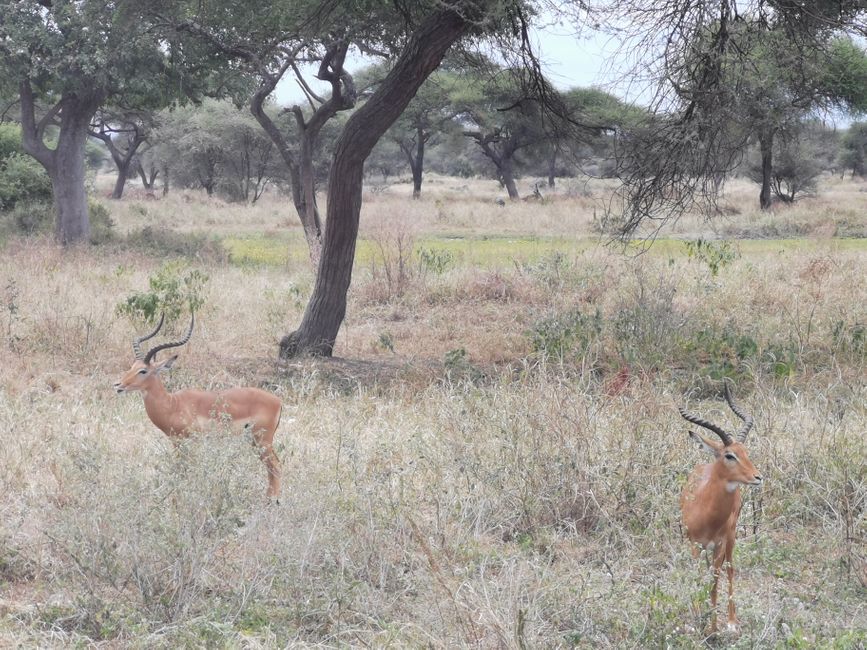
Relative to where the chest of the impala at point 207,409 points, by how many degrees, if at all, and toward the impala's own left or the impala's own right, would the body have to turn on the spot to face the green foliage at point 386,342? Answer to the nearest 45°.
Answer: approximately 90° to the impala's own right

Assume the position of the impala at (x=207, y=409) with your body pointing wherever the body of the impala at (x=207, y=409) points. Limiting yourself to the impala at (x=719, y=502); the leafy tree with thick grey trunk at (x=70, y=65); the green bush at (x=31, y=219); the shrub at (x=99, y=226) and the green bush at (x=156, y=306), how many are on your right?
4

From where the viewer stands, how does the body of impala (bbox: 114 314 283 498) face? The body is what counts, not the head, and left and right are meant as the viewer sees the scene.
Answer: facing to the left of the viewer

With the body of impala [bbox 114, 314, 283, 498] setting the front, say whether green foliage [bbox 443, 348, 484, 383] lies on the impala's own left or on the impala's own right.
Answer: on the impala's own right

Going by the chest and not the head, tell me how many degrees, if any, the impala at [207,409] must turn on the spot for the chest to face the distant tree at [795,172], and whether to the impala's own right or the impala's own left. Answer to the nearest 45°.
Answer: approximately 135° to the impala's own right

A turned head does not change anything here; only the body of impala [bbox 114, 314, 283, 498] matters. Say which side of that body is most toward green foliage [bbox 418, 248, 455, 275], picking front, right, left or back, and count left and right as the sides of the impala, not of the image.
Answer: right

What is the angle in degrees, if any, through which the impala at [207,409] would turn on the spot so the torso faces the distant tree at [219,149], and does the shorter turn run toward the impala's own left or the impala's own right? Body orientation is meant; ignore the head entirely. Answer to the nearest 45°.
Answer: approximately 90° to the impala's own right

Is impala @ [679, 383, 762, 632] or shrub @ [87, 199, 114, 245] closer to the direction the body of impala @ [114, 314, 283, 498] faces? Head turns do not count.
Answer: the shrub

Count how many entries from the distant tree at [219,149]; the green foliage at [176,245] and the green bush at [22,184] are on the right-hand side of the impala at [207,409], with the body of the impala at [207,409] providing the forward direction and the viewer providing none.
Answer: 3

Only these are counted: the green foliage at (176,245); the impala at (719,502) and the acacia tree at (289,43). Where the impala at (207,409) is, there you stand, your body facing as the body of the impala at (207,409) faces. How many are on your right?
2

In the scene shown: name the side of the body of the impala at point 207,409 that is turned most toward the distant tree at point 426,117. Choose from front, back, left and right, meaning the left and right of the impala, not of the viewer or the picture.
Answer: right
